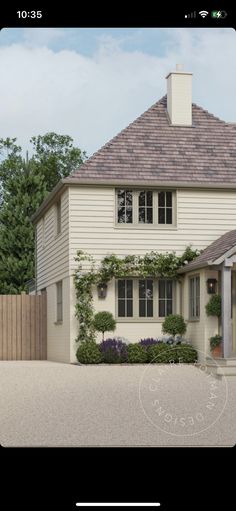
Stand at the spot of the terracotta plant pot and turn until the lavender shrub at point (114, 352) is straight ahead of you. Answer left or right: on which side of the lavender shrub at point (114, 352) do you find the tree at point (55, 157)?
right

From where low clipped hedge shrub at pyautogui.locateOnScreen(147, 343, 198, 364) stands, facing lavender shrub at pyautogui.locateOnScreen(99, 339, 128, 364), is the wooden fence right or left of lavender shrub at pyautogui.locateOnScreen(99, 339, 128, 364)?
right

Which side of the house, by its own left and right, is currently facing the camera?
front
